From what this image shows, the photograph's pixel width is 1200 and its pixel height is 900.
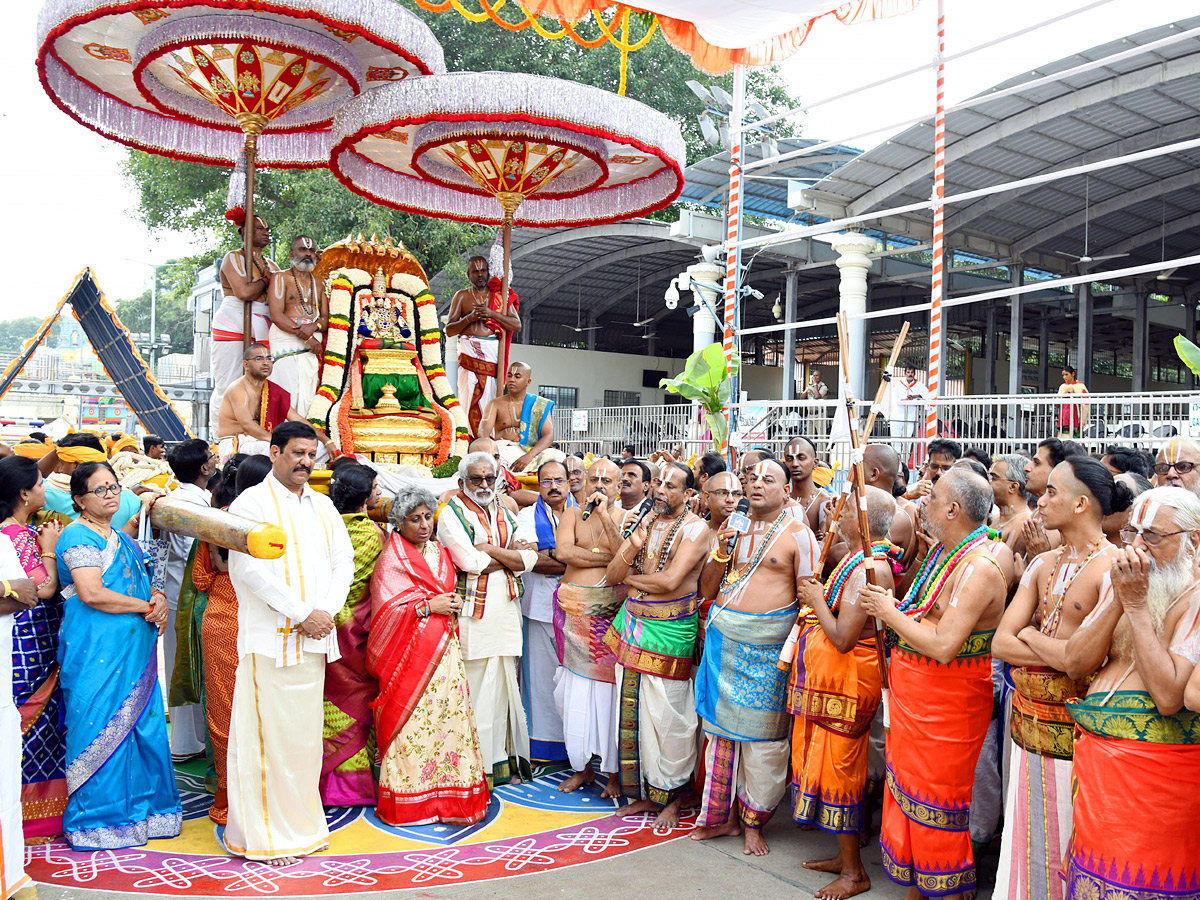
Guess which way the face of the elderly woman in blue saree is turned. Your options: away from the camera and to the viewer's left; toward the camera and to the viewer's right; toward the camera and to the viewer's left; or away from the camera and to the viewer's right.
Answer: toward the camera and to the viewer's right

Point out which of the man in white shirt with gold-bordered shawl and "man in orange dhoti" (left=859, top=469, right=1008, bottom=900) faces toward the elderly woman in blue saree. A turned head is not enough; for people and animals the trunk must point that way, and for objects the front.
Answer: the man in orange dhoti

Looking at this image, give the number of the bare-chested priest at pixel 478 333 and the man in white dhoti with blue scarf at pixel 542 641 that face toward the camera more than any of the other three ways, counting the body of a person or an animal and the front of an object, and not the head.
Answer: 2

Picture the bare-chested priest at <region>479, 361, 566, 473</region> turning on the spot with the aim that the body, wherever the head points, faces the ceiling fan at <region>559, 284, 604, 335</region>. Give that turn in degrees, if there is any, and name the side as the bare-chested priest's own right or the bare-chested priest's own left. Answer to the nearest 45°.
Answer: approximately 135° to the bare-chested priest's own right

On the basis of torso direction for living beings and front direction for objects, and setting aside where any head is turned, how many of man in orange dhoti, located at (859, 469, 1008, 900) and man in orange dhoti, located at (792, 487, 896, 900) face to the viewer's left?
2

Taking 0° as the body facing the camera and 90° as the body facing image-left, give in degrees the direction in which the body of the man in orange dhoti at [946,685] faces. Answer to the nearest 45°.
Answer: approximately 90°

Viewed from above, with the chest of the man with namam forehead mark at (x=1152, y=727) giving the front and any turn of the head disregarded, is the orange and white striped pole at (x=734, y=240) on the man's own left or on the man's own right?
on the man's own right

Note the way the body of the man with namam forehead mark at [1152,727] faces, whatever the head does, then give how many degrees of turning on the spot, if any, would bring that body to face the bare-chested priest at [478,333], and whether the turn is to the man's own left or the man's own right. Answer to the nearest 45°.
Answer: approximately 90° to the man's own right

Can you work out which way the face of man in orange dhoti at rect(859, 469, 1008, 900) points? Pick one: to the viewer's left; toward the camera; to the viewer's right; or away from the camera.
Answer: to the viewer's left

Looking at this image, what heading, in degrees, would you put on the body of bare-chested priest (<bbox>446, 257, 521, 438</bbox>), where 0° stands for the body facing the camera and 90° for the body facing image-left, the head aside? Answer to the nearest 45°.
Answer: approximately 0°

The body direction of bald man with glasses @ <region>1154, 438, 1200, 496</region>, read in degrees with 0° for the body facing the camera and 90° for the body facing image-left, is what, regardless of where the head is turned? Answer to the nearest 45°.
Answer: approximately 45°

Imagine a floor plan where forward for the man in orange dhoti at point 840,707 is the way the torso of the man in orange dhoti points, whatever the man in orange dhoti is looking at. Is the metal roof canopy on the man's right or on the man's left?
on the man's right

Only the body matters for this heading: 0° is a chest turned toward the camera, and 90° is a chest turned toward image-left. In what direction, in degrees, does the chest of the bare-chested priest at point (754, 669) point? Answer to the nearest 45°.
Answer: approximately 45°

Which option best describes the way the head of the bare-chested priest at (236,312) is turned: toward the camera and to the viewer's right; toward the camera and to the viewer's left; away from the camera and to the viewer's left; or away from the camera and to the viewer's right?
toward the camera and to the viewer's right
